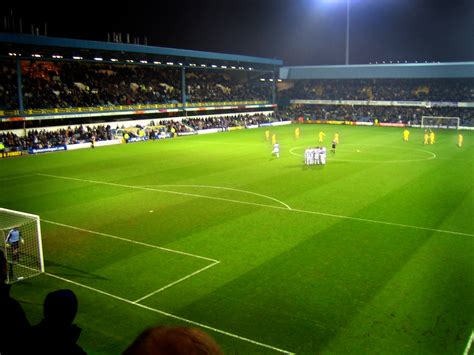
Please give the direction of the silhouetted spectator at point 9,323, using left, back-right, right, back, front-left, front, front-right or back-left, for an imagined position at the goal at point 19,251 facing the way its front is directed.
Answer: back-right

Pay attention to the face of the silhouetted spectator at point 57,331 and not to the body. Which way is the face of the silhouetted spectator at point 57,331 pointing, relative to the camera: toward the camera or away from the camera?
away from the camera

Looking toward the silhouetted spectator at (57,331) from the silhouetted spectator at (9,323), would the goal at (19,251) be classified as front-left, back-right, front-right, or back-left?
back-left

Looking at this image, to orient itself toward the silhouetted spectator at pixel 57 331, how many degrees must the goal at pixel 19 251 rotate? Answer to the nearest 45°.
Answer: approximately 135° to its right

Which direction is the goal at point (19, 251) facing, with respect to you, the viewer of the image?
facing away from the viewer and to the right of the viewer
